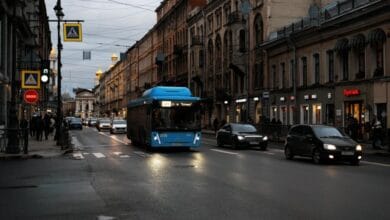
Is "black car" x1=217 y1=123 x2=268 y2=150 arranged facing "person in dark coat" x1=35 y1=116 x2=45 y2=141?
no

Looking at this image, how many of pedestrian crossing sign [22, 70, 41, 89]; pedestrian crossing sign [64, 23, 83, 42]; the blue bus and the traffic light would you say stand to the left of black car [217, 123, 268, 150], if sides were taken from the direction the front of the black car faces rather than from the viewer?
0

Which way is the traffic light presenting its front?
toward the camera

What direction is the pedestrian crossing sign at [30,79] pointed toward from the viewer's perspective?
toward the camera

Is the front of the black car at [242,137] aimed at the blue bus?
no

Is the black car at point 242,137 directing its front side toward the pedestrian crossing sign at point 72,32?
no

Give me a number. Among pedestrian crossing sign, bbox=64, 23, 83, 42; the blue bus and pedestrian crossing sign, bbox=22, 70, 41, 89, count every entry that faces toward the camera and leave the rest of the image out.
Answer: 3

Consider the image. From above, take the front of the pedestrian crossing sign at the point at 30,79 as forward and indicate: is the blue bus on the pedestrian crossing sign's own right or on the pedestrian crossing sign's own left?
on the pedestrian crossing sign's own left

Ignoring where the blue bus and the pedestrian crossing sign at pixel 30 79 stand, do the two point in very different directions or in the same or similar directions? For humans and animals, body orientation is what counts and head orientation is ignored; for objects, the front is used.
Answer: same or similar directions

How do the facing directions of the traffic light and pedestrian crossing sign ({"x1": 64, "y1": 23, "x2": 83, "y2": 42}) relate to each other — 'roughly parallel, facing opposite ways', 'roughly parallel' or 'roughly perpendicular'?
roughly parallel

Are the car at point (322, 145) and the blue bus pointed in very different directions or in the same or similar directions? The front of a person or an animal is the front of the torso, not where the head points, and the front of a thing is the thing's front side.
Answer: same or similar directions

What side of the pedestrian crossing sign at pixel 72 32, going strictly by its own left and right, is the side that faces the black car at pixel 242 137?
left
